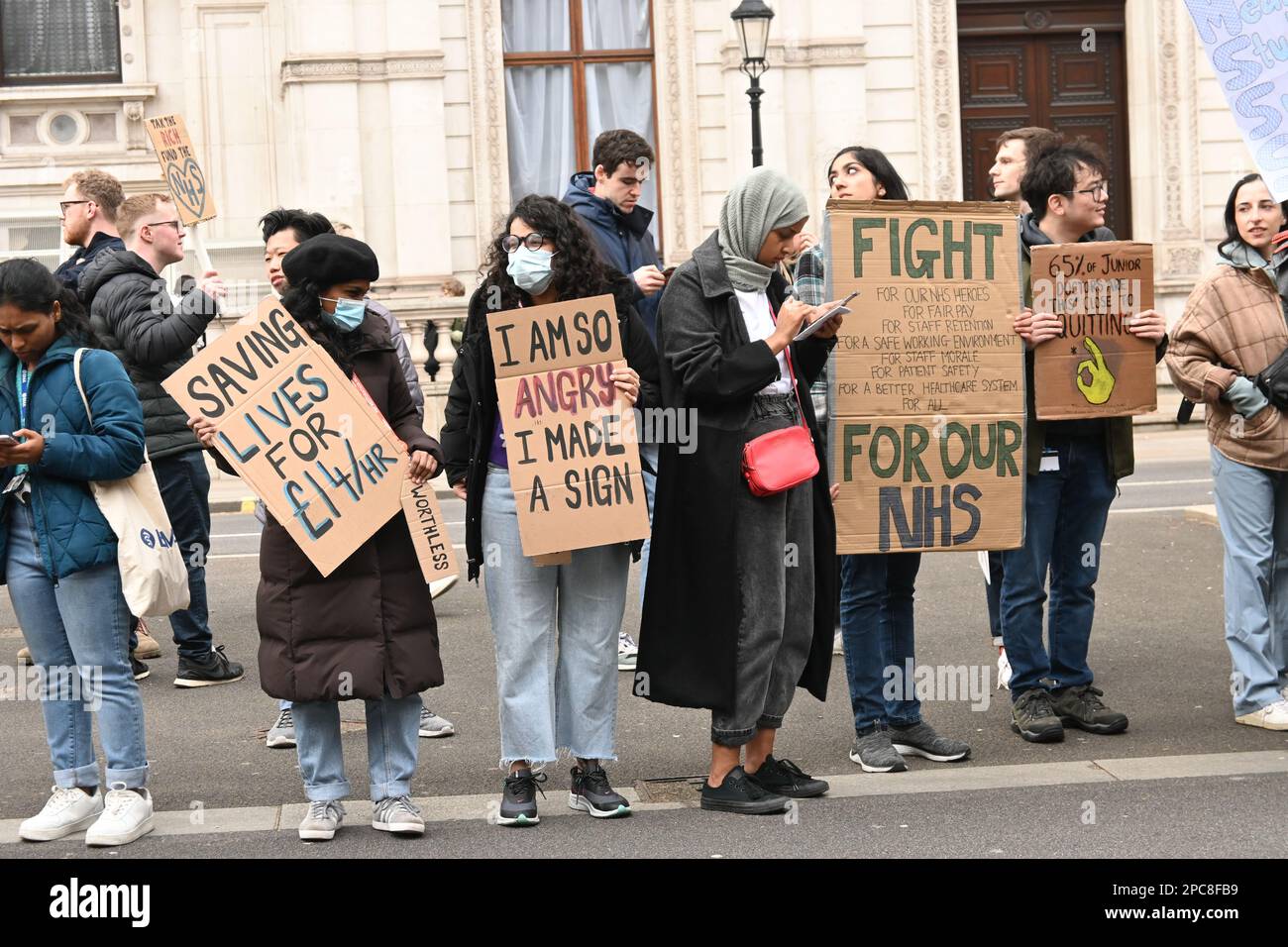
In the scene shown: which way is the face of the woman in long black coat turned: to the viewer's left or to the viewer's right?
to the viewer's right

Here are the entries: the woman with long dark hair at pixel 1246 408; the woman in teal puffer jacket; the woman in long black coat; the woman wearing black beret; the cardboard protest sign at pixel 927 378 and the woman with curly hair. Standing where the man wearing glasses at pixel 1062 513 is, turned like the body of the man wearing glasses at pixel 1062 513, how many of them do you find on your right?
5

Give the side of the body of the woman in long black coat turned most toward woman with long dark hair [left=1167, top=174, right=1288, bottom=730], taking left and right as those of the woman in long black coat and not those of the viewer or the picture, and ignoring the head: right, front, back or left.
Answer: left

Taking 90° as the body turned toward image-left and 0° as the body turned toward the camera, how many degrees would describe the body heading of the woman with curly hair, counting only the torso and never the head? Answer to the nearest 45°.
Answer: approximately 0°

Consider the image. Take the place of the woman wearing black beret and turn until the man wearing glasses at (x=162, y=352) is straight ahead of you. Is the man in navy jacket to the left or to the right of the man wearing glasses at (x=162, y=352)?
right

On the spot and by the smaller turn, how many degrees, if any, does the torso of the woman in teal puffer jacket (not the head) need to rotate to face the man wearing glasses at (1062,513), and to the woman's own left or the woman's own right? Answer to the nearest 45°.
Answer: approximately 135° to the woman's own left

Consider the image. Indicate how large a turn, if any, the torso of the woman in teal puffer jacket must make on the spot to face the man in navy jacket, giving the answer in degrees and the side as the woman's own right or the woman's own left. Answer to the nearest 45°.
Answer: approximately 180°
